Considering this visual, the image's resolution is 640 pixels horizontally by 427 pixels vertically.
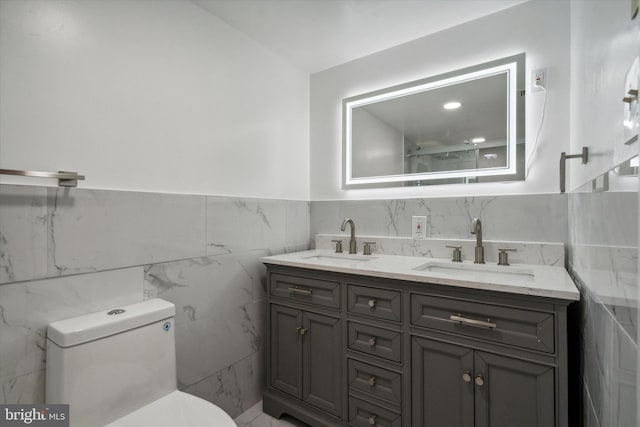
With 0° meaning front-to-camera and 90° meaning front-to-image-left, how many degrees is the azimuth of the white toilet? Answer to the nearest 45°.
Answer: approximately 315°

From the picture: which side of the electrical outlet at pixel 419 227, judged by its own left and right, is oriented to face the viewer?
front

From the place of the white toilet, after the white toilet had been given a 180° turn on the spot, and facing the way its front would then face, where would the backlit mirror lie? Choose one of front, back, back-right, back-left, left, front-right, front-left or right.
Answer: back-right

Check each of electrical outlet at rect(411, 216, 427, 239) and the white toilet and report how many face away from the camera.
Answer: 0

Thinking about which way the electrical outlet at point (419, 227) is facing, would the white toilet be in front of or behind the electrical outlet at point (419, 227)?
in front

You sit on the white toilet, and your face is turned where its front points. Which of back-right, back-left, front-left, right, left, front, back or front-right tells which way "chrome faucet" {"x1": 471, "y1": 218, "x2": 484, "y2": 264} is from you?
front-left

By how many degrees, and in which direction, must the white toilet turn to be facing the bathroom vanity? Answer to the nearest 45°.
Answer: approximately 45° to its left

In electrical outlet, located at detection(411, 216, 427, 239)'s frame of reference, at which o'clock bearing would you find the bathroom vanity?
The bathroom vanity is roughly at 12 o'clock from the electrical outlet.

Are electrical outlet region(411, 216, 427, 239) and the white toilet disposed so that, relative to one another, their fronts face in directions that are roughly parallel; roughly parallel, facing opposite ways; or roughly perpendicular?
roughly perpendicular
